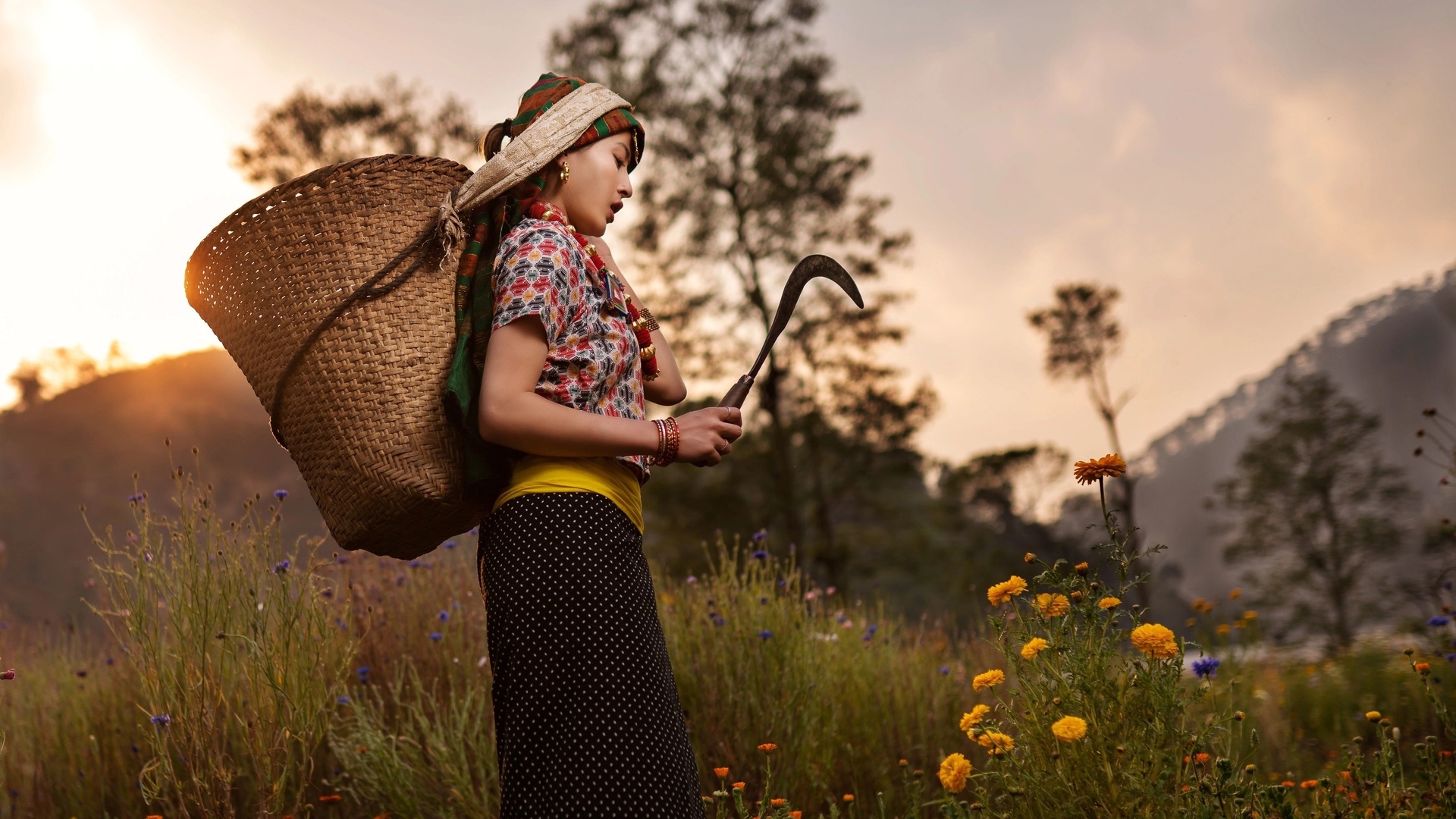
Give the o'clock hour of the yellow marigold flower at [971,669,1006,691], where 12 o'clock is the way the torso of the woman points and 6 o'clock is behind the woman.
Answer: The yellow marigold flower is roughly at 11 o'clock from the woman.

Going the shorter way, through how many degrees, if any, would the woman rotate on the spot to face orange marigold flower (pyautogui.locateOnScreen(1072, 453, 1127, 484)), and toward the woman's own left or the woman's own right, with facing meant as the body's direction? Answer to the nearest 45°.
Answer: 0° — they already face it

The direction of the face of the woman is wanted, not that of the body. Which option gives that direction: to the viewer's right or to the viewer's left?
to the viewer's right

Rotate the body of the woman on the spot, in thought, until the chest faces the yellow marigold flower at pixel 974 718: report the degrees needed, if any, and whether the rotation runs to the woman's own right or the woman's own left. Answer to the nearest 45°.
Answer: approximately 45° to the woman's own left

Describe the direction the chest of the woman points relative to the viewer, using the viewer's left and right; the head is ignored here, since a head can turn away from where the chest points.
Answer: facing to the right of the viewer
